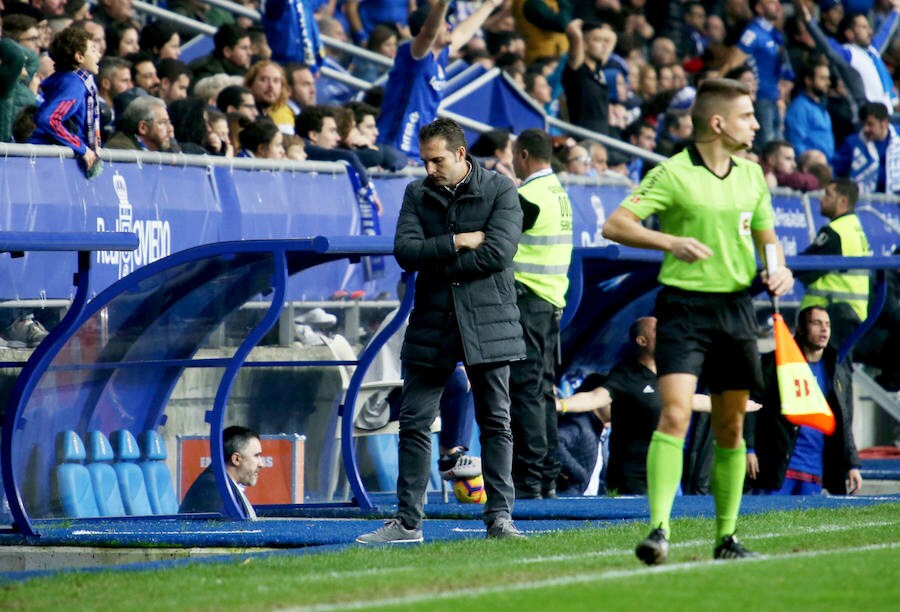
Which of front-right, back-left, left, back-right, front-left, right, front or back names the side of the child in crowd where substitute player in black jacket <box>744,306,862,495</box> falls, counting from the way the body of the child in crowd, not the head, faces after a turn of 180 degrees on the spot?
back

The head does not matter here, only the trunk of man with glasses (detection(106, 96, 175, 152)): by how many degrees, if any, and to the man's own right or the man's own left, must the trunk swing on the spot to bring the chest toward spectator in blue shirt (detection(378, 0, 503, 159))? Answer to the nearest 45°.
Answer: approximately 45° to the man's own left

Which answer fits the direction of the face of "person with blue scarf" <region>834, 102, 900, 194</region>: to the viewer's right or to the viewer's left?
to the viewer's left

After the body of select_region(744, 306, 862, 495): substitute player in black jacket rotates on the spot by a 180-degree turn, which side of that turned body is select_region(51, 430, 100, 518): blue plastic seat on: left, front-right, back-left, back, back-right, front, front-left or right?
left

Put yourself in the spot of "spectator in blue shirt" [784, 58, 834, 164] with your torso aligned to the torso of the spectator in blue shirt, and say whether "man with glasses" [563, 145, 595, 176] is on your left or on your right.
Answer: on your right

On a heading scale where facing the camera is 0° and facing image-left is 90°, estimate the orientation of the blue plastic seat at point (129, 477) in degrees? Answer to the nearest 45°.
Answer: approximately 315°

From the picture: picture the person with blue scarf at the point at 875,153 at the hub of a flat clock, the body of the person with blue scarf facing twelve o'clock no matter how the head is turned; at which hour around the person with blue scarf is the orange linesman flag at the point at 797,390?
The orange linesman flag is roughly at 12 o'clock from the person with blue scarf.

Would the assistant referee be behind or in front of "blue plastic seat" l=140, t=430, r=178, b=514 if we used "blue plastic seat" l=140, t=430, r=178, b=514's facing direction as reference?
in front

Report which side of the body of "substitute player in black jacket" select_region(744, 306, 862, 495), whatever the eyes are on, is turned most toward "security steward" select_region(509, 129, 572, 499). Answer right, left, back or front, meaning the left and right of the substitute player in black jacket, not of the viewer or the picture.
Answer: right

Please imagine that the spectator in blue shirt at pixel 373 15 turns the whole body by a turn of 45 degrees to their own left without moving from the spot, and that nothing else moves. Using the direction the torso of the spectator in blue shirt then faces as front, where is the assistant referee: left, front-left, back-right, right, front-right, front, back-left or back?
front-right
